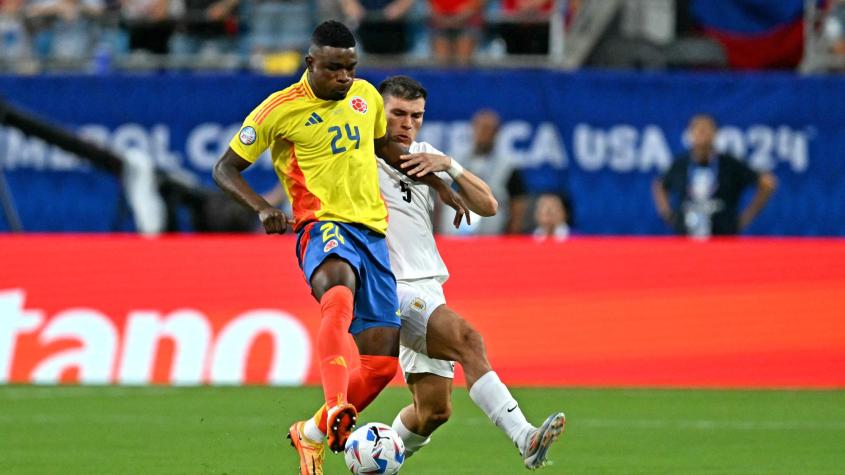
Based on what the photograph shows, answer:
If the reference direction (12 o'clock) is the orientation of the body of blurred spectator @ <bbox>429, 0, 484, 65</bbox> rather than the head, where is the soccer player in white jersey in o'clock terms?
The soccer player in white jersey is roughly at 12 o'clock from the blurred spectator.

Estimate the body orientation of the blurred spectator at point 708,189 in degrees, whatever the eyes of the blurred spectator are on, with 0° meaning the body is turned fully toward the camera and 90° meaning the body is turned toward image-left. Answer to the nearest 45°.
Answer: approximately 0°

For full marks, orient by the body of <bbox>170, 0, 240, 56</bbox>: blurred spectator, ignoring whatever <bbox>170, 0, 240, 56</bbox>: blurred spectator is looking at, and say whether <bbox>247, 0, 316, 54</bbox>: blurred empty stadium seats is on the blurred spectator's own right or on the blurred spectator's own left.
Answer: on the blurred spectator's own left

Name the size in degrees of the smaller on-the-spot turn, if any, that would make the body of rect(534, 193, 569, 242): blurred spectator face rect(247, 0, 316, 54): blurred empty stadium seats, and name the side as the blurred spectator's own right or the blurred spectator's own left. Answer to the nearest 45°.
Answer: approximately 135° to the blurred spectator's own right

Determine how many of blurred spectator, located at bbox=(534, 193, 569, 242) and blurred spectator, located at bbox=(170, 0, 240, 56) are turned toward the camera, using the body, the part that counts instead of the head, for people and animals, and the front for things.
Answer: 2

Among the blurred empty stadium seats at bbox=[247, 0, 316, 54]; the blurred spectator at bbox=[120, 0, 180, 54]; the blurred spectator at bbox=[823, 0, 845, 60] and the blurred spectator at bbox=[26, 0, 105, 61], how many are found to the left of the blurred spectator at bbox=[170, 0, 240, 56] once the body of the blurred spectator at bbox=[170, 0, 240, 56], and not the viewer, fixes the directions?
2
